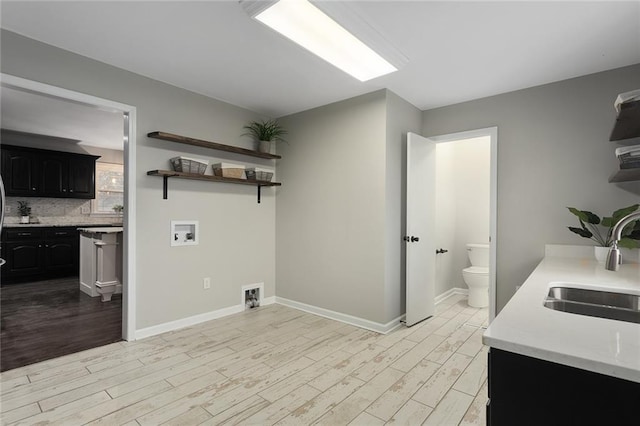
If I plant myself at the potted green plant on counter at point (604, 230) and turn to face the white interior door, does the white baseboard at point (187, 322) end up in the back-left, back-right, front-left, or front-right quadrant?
front-left

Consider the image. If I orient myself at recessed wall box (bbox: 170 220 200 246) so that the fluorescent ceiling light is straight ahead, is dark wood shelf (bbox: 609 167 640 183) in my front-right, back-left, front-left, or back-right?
front-left
